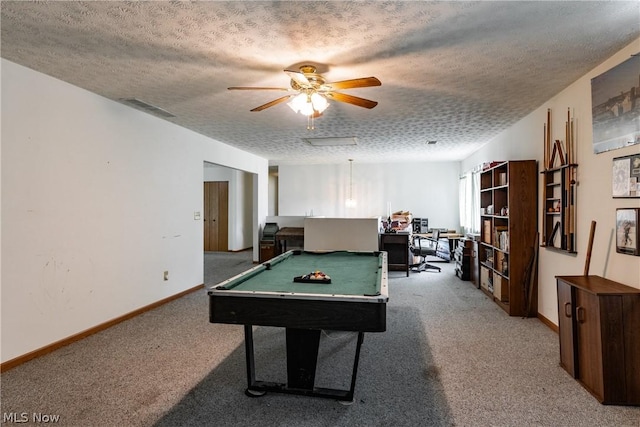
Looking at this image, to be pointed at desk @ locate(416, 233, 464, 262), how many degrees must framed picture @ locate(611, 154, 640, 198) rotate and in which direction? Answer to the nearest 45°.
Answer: approximately 90° to its right

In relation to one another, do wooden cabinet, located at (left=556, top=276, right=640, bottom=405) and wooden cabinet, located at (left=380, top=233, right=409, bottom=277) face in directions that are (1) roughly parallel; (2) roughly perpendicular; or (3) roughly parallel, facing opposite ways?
roughly perpendicular

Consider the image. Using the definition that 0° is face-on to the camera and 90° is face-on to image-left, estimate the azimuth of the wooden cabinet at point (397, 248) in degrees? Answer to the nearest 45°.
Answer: approximately 0°

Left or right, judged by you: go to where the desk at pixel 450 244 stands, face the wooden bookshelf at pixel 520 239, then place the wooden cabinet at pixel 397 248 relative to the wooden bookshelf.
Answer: right

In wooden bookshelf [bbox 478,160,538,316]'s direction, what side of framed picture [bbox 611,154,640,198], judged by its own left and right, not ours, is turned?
right

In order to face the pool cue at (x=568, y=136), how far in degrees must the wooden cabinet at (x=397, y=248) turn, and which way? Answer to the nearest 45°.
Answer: approximately 45° to its left

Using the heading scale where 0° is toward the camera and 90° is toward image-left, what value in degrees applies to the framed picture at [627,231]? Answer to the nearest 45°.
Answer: approximately 45°

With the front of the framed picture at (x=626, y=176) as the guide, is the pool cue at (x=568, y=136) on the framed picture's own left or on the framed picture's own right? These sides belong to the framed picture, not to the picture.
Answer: on the framed picture's own right

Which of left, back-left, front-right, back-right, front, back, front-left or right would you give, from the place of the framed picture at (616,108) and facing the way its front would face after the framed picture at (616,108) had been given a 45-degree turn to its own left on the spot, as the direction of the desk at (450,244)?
back-right
